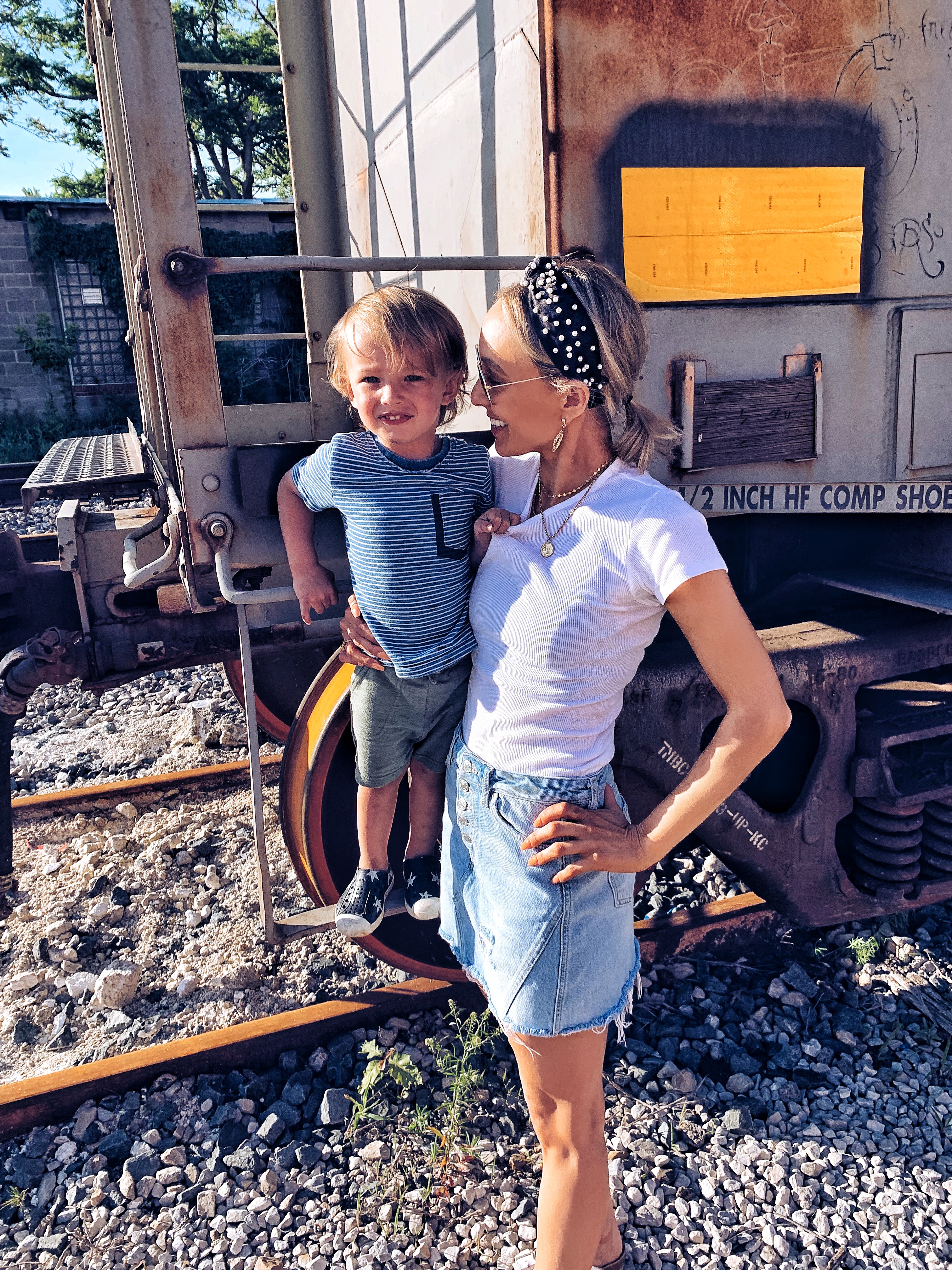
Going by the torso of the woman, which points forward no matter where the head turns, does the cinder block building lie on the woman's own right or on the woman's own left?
on the woman's own right

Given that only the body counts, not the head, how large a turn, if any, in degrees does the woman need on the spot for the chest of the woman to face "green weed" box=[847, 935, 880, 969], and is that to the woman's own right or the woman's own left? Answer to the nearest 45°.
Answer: approximately 180°

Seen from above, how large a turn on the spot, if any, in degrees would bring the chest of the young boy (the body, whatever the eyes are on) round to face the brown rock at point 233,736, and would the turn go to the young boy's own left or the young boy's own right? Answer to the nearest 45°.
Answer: approximately 180°

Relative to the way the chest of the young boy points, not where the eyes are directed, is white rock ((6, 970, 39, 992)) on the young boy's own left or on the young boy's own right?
on the young boy's own right

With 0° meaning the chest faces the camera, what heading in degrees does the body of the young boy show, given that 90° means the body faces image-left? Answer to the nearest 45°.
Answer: approximately 0°

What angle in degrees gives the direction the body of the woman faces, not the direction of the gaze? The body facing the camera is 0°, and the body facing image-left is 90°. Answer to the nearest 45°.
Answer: approximately 45°

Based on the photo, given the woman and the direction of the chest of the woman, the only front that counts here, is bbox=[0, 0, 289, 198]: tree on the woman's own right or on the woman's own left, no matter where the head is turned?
on the woman's own right
